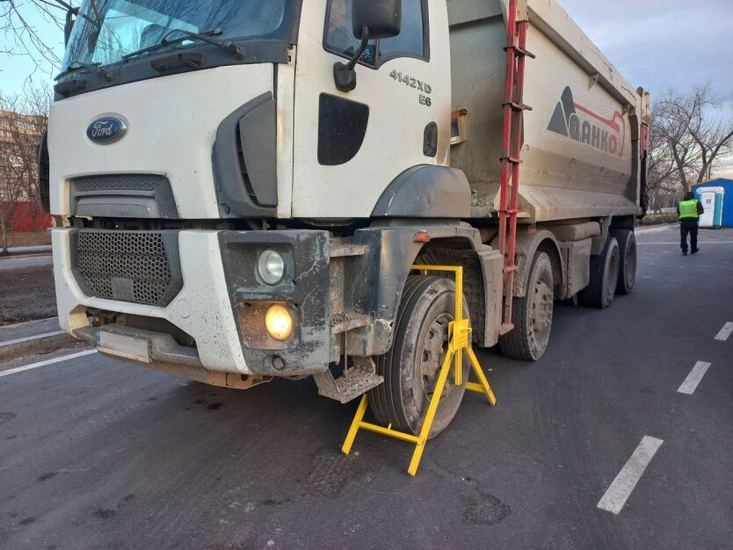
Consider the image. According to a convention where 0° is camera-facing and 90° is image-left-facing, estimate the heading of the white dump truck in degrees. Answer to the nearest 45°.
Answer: approximately 45°

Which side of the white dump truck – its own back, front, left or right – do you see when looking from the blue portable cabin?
back

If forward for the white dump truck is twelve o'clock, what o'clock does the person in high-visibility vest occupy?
The person in high-visibility vest is roughly at 6 o'clock from the white dump truck.
